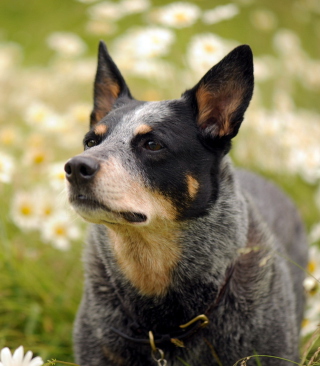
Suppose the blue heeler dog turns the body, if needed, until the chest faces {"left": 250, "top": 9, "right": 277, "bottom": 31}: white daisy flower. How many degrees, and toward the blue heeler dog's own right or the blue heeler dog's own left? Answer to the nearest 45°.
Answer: approximately 135° to the blue heeler dog's own right

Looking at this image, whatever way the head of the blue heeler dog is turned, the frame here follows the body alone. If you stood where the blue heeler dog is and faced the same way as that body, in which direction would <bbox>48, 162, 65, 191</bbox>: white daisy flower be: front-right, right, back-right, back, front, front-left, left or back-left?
right

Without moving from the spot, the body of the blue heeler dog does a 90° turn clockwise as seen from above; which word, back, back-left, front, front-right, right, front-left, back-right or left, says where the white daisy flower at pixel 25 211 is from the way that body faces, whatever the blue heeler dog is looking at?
front

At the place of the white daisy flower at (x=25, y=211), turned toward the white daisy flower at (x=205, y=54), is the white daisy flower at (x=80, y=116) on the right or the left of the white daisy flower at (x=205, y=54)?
left

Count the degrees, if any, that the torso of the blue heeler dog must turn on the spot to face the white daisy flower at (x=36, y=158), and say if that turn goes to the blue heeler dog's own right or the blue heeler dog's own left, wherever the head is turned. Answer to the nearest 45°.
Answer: approximately 90° to the blue heeler dog's own right

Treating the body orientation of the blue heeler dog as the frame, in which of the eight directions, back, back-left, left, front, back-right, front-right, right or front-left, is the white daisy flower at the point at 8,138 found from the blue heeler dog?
right

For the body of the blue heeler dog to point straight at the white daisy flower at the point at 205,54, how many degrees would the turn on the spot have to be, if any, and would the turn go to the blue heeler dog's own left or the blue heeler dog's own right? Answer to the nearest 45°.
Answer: approximately 135° to the blue heeler dog's own right

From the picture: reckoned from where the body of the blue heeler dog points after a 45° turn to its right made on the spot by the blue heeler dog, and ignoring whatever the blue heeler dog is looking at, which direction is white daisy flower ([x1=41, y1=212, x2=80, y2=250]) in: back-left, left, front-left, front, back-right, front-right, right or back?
front-right

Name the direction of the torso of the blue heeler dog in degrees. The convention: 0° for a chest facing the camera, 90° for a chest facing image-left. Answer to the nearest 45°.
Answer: approximately 45°

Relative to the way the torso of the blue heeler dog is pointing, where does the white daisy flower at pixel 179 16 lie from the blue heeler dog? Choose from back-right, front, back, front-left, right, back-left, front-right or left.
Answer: back-right
